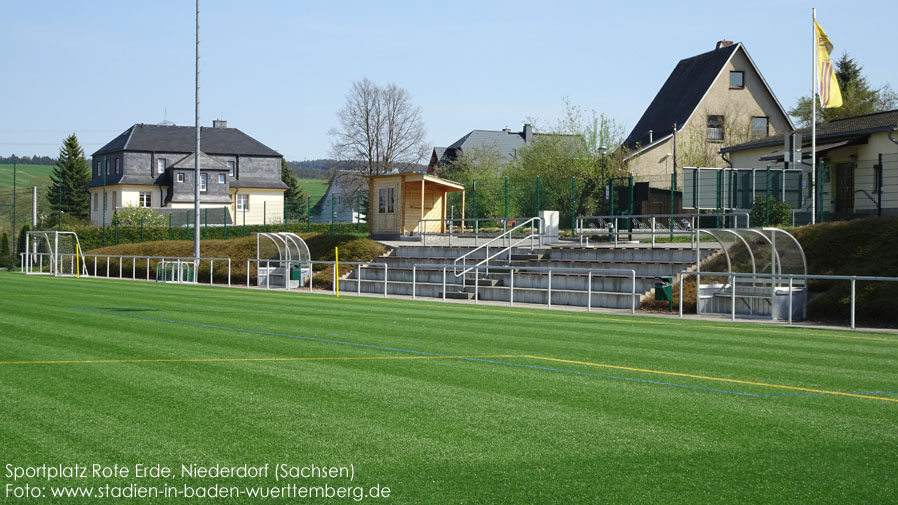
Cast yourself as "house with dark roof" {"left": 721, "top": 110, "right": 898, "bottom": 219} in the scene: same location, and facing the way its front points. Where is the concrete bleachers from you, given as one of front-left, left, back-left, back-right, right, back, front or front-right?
front

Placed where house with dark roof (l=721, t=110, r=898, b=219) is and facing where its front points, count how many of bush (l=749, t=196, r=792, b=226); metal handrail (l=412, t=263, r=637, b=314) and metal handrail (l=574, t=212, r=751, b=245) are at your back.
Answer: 0

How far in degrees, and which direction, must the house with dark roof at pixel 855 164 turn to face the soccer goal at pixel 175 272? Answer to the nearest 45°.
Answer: approximately 45° to its right

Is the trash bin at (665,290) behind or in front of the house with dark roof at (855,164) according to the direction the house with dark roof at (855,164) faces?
in front

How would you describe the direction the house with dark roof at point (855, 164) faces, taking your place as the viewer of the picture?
facing the viewer and to the left of the viewer

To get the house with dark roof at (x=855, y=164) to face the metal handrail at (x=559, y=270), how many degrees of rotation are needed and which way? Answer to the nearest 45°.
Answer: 0° — it already faces it

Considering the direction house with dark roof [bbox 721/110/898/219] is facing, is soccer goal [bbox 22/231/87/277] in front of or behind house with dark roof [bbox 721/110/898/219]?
in front

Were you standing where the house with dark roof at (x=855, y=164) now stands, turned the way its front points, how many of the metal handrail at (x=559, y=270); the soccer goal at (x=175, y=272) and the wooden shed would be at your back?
0

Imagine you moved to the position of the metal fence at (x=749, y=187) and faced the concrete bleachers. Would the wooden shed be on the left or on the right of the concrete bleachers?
right
